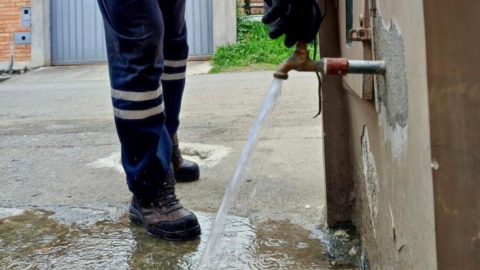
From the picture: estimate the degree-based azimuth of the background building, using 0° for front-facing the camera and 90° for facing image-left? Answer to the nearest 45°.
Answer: approximately 0°
